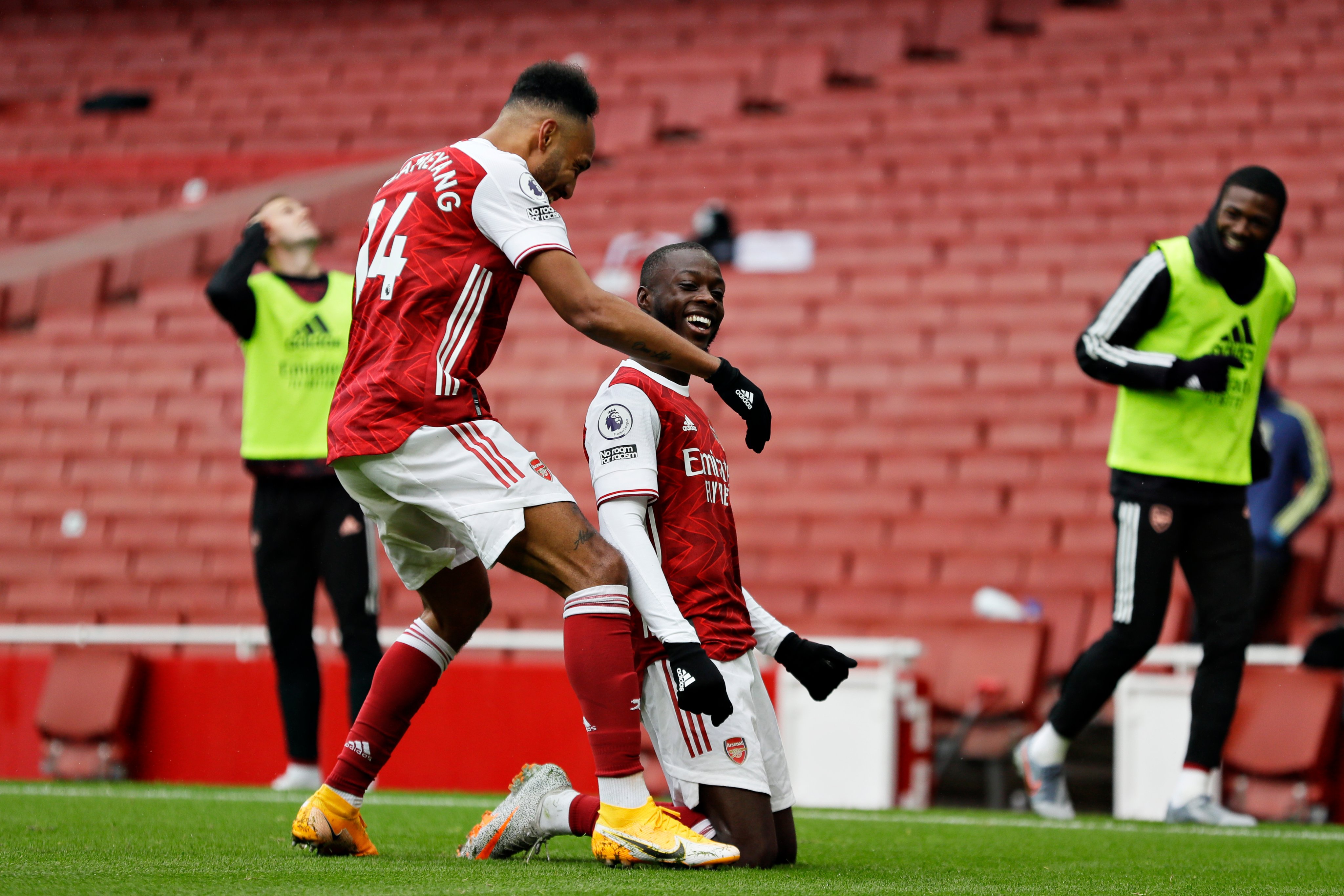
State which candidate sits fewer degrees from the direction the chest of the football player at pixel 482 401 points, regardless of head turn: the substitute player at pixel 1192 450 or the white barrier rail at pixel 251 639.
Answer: the substitute player

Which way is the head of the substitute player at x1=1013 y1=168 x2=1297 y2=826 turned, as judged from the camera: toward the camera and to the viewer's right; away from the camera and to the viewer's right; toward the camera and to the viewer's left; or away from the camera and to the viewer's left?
toward the camera and to the viewer's left

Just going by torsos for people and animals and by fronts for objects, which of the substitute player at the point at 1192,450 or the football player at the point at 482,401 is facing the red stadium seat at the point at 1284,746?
the football player

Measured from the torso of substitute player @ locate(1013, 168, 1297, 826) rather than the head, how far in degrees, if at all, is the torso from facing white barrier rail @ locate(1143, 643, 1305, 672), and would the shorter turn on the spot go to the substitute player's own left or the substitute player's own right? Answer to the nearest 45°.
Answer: approximately 135° to the substitute player's own left

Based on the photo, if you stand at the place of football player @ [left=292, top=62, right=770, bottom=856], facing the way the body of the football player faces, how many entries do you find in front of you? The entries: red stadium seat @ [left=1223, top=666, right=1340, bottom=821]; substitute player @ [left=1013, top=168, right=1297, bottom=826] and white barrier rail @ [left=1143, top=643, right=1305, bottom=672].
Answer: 3

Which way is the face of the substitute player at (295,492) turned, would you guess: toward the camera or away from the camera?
toward the camera

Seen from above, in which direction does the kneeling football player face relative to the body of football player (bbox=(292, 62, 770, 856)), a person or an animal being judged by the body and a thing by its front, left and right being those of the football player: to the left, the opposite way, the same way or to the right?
to the right

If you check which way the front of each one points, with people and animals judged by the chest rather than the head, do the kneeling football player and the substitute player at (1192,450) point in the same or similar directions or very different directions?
same or similar directions

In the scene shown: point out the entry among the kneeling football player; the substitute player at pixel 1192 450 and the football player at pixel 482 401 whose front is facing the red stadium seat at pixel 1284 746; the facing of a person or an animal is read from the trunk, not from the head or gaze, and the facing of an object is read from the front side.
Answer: the football player

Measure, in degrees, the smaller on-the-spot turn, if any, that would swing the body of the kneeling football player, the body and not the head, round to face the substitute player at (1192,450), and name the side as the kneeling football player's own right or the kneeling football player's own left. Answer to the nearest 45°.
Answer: approximately 90° to the kneeling football player's own left

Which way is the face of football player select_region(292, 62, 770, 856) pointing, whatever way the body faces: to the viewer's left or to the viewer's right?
to the viewer's right

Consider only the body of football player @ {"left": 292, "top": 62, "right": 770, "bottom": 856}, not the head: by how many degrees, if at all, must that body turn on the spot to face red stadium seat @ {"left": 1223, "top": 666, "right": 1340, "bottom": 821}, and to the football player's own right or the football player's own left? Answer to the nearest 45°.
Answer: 0° — they already face it

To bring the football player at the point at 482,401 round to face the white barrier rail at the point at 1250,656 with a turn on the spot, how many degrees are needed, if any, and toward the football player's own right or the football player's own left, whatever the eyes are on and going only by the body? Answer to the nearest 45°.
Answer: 0° — they already face it

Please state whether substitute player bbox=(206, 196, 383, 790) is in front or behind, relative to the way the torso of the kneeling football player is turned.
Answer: behind

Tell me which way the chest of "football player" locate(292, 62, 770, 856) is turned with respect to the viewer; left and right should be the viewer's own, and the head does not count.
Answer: facing away from the viewer and to the right of the viewer
